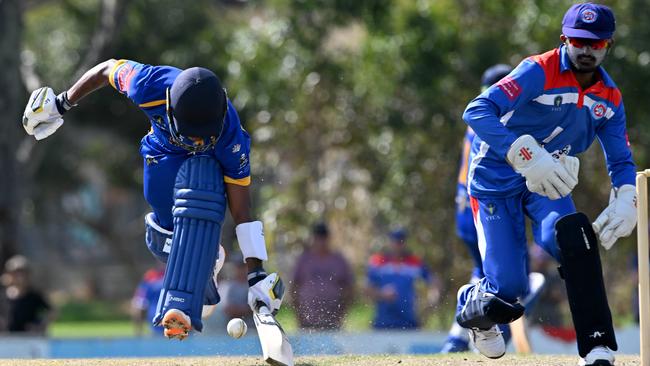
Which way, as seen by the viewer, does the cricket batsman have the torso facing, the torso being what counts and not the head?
toward the camera

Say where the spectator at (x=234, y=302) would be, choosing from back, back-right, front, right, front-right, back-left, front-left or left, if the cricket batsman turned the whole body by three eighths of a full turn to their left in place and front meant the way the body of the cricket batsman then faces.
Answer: front-left

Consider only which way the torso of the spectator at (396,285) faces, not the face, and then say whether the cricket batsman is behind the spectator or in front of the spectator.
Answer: in front

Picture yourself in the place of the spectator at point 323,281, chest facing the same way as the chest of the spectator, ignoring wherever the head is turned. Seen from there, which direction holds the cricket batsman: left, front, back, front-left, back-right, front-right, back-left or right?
front

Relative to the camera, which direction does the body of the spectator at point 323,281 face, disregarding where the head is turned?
toward the camera

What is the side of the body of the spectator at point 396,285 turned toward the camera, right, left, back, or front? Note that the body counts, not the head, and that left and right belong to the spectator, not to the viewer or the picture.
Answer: front

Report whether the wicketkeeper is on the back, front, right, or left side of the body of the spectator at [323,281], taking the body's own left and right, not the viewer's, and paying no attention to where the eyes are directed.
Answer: front
